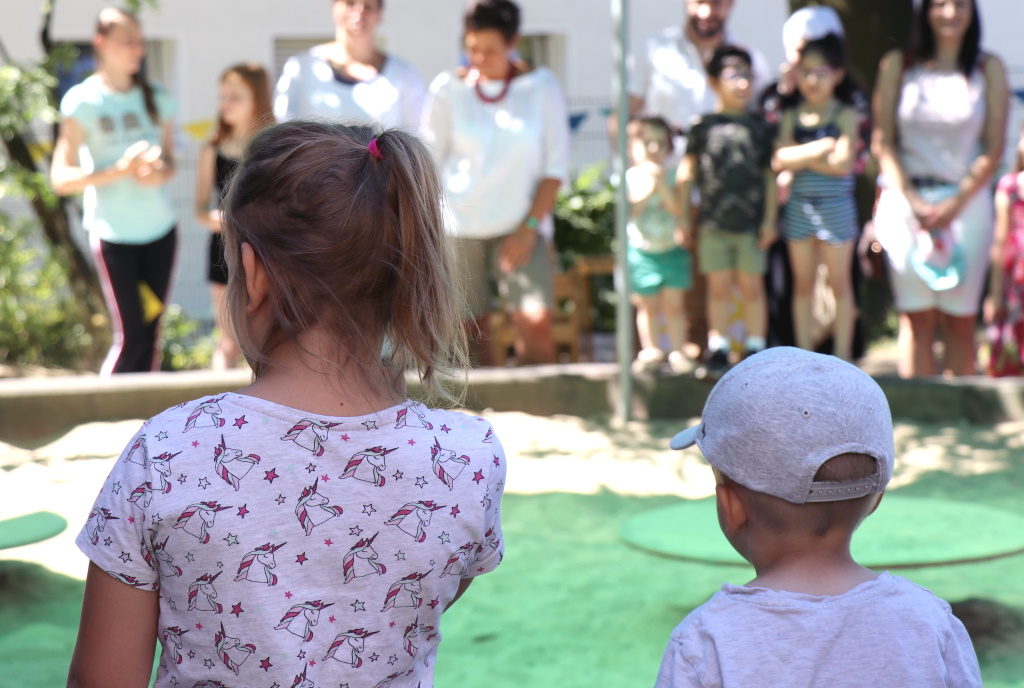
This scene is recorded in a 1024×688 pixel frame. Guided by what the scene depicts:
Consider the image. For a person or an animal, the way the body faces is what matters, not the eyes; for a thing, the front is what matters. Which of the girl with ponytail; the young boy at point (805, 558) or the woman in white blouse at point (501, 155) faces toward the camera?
the woman in white blouse

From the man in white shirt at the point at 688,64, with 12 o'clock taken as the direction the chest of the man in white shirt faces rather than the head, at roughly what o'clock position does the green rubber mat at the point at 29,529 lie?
The green rubber mat is roughly at 1 o'clock from the man in white shirt.

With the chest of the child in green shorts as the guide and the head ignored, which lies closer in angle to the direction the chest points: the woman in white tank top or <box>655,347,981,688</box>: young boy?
the young boy

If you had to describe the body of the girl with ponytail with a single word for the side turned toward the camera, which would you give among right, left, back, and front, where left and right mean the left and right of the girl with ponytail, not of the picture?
back

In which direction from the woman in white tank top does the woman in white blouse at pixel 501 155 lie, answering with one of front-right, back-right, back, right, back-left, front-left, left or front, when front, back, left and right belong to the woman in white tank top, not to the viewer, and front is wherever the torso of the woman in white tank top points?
right

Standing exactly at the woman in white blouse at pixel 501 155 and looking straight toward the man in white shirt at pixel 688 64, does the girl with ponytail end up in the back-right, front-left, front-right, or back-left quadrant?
back-right

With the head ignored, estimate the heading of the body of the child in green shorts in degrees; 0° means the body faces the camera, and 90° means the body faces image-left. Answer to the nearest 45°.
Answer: approximately 0°

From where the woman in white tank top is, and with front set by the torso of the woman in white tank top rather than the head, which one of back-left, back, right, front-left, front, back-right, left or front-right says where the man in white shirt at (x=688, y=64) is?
right

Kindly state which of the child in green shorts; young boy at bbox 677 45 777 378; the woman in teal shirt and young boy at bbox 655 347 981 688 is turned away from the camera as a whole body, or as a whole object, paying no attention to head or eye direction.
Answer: young boy at bbox 655 347 981 688

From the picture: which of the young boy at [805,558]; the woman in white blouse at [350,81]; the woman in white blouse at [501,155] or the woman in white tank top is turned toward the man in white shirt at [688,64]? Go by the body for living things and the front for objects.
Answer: the young boy

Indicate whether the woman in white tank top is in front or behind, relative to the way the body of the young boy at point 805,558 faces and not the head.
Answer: in front

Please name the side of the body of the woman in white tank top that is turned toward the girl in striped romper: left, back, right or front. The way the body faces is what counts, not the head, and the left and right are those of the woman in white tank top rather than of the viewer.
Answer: right

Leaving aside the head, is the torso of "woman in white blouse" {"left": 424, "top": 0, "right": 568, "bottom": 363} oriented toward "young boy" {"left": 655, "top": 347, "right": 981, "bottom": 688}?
yes

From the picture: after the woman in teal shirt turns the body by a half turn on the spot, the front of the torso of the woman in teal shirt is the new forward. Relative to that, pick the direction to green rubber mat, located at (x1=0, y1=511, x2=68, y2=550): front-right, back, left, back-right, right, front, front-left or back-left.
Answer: back-left

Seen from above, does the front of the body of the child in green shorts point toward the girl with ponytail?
yes

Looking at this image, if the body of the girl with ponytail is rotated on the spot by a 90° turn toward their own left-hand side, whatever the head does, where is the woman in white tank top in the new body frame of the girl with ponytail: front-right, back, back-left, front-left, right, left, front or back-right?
back-right
